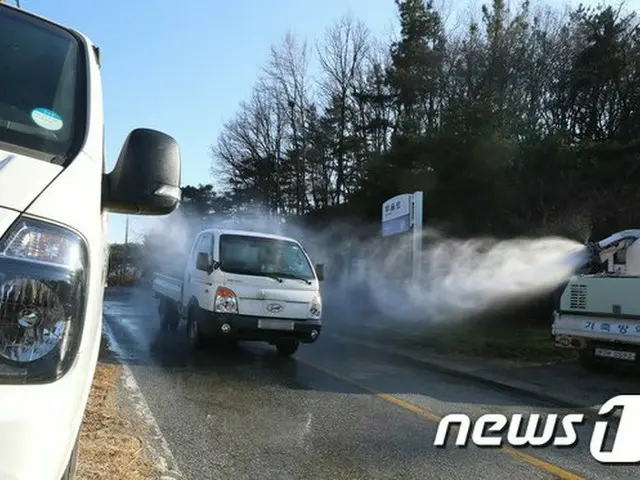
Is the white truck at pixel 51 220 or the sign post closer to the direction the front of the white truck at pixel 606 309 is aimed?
the sign post

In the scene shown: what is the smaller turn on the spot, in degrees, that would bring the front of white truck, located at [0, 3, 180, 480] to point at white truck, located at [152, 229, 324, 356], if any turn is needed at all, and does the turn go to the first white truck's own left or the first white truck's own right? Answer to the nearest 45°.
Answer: approximately 180°

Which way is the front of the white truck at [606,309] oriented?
away from the camera

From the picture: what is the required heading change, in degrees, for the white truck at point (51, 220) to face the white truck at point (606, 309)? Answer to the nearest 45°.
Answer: approximately 135° to its left

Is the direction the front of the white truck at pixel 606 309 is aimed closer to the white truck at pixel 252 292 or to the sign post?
the sign post

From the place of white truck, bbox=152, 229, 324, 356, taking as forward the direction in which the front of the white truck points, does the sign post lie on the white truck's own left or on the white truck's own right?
on the white truck's own left

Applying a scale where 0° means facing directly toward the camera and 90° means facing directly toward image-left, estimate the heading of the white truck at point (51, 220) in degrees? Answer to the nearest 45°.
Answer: approximately 0°

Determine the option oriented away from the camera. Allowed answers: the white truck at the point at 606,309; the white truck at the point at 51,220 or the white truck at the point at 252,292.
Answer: the white truck at the point at 606,309

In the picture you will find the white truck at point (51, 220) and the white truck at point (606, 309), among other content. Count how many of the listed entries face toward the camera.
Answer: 1
